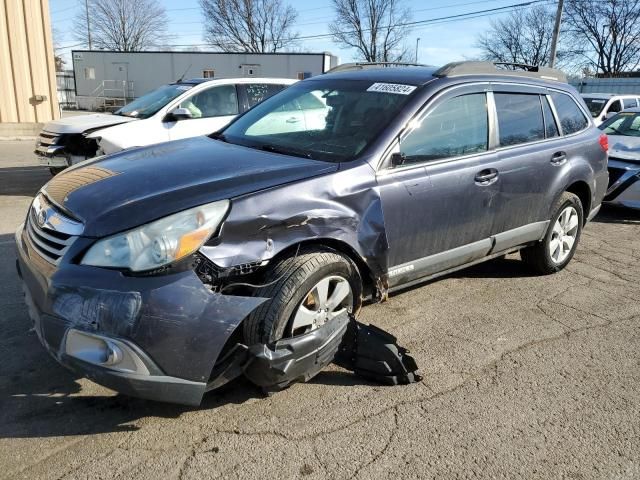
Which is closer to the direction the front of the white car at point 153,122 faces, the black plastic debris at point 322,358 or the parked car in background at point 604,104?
the black plastic debris

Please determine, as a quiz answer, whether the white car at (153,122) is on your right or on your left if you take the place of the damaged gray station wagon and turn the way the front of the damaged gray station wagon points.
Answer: on your right

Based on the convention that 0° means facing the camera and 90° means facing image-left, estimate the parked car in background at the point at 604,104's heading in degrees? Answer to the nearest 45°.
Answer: approximately 45°

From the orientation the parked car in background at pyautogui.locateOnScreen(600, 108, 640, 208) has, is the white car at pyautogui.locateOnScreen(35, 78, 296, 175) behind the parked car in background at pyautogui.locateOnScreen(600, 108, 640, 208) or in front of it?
in front

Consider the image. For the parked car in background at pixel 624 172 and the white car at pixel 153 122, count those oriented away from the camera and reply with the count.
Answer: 0

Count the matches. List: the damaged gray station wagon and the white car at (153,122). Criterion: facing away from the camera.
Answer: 0

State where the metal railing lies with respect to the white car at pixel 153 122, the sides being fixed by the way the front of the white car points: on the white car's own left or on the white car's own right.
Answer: on the white car's own right

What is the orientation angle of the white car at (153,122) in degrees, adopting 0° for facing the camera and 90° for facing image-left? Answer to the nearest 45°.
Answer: approximately 45°

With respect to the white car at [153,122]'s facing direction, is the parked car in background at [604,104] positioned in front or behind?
behind

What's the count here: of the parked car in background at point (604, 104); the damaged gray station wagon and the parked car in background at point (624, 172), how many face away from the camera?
0

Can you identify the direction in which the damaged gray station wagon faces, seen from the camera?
facing the viewer and to the left of the viewer
